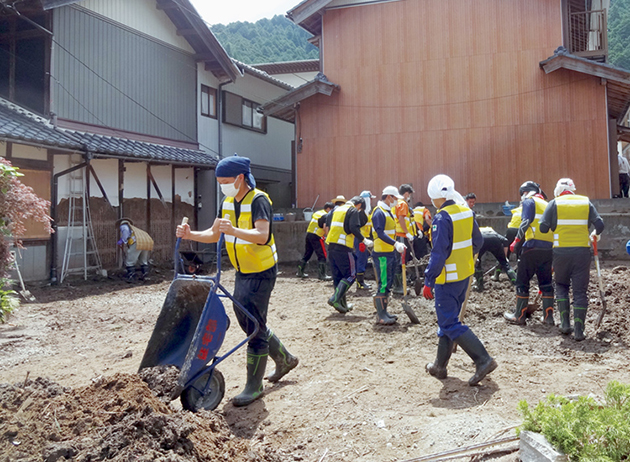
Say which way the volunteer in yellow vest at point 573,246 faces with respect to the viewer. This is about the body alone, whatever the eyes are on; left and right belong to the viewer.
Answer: facing away from the viewer

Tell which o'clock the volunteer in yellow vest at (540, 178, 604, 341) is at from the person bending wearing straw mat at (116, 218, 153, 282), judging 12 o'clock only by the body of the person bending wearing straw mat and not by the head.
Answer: The volunteer in yellow vest is roughly at 8 o'clock from the person bending wearing straw mat.

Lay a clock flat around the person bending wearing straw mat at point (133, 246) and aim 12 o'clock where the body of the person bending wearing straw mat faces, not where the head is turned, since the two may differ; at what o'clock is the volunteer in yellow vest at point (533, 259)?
The volunteer in yellow vest is roughly at 8 o'clock from the person bending wearing straw mat.

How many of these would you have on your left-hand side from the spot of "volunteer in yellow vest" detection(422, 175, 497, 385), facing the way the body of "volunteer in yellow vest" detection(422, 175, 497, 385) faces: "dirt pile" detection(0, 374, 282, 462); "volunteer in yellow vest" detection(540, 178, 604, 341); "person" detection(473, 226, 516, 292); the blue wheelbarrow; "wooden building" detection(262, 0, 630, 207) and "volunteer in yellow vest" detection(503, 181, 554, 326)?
2

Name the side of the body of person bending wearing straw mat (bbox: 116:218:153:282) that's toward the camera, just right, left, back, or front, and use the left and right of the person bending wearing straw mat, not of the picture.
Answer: left

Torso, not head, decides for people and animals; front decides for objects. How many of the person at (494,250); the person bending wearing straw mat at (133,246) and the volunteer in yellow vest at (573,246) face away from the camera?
1

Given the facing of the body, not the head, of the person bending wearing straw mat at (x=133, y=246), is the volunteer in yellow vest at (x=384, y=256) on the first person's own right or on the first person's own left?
on the first person's own left
